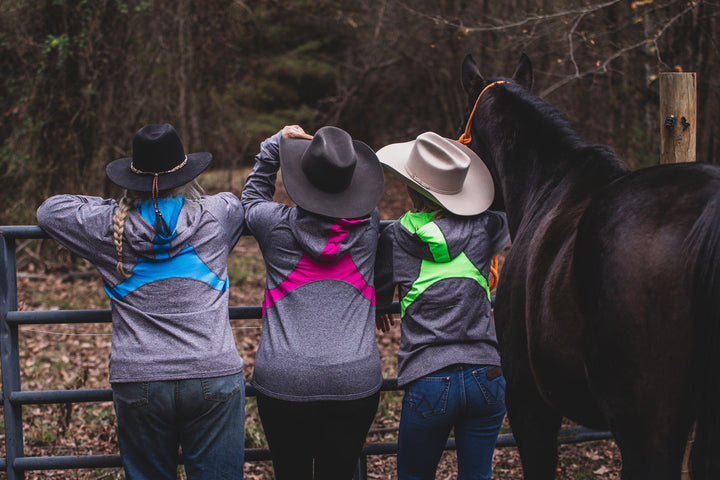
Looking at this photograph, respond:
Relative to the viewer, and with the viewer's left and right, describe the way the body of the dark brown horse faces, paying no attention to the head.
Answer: facing away from the viewer and to the left of the viewer

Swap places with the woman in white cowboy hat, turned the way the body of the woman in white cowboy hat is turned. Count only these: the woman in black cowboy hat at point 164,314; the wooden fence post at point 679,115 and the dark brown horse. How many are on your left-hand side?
1

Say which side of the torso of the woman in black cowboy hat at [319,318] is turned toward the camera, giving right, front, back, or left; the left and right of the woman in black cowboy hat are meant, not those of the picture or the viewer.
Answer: back

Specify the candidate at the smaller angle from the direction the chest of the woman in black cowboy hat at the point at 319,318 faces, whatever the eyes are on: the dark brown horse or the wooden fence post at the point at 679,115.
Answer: the wooden fence post

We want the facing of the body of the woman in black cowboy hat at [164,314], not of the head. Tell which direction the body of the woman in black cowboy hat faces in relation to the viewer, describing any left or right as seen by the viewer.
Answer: facing away from the viewer

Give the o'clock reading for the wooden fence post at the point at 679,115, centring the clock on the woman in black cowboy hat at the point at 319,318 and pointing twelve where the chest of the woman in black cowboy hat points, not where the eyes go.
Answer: The wooden fence post is roughly at 2 o'clock from the woman in black cowboy hat.

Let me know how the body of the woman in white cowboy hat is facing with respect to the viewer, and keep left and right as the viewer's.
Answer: facing away from the viewer

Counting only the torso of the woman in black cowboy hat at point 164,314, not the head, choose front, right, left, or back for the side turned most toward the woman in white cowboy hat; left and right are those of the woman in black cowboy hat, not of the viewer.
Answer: right

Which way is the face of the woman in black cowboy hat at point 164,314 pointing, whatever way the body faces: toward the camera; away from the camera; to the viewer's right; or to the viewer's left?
away from the camera

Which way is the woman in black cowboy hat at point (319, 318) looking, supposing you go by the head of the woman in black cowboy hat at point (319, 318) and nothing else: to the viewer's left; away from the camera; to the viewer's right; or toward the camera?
away from the camera
